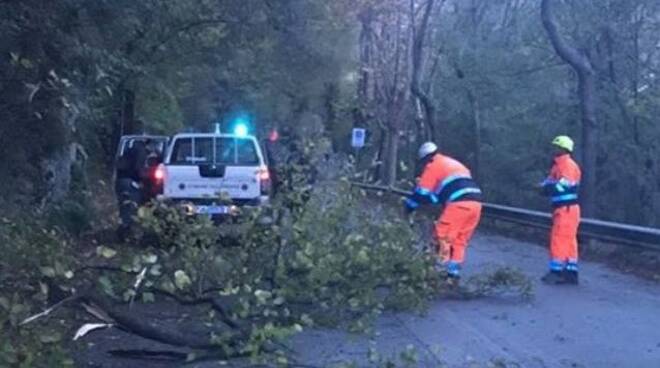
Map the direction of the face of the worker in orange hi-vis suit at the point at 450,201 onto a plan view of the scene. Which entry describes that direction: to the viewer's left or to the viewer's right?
to the viewer's left

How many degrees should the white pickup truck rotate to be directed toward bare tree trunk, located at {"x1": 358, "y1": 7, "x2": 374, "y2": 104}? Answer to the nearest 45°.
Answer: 0° — it already faces it

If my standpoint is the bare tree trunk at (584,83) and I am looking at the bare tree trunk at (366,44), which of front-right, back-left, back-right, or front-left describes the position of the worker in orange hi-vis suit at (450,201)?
back-left

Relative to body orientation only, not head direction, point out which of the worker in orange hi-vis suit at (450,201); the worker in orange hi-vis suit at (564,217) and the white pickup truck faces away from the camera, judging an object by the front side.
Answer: the white pickup truck

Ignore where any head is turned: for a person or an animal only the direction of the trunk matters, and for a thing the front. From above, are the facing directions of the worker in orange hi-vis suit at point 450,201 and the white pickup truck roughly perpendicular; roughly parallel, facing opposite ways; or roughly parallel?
roughly perpendicular

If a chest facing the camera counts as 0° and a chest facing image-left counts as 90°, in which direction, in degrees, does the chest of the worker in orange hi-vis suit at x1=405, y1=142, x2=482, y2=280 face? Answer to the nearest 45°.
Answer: approximately 90°

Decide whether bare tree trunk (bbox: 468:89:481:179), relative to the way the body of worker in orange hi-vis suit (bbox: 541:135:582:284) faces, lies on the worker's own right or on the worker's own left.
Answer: on the worker's own right

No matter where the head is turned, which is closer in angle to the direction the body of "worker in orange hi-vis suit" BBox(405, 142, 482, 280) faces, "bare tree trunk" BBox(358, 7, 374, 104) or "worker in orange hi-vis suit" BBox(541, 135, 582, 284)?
the bare tree trunk

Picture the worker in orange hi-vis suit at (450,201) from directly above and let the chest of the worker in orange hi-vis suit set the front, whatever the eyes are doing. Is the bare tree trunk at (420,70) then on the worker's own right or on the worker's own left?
on the worker's own right

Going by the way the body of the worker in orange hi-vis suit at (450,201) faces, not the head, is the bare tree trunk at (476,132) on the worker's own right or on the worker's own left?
on the worker's own right

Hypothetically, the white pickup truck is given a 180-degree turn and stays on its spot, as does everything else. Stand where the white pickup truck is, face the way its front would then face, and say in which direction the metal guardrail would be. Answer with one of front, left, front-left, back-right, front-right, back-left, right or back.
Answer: left

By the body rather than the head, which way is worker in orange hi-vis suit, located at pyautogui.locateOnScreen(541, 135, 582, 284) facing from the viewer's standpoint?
to the viewer's left

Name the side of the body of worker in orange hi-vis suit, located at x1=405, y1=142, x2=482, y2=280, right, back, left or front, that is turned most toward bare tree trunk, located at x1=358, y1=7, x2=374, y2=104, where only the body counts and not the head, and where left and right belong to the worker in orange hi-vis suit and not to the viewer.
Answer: right

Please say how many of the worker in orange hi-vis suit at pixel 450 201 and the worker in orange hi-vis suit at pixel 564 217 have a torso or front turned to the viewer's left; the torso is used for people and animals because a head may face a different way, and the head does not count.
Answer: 2

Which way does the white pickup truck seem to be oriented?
away from the camera
